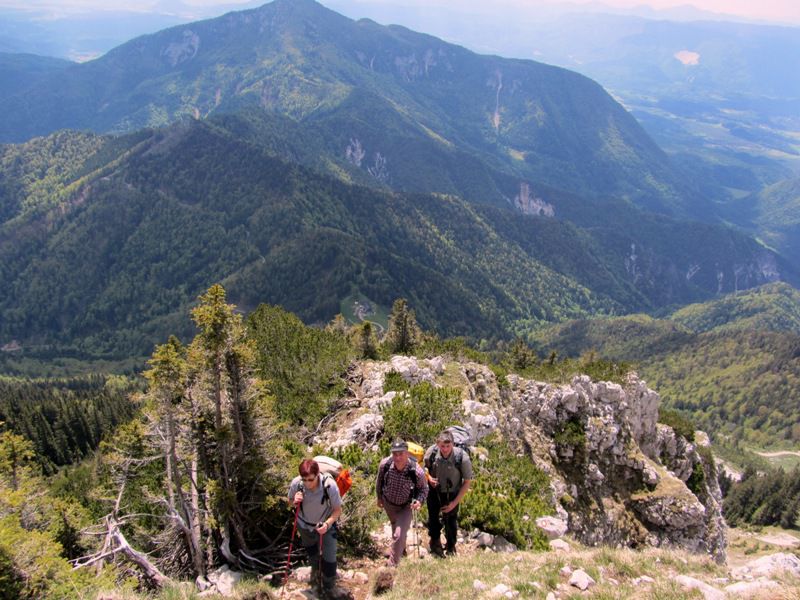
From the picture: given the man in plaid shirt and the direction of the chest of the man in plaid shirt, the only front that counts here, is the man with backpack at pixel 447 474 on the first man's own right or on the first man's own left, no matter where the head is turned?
on the first man's own left

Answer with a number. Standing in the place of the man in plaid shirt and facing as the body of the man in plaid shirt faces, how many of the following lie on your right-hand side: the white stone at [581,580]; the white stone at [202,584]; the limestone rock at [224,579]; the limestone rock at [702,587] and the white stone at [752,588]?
2

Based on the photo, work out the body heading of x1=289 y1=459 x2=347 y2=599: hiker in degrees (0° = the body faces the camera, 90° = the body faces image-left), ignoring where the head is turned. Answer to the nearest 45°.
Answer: approximately 0°

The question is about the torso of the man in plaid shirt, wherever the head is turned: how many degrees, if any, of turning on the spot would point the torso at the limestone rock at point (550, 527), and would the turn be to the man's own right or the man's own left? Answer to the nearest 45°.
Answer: approximately 135° to the man's own left

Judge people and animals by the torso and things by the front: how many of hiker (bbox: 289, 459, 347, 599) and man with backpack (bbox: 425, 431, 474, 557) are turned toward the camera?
2
